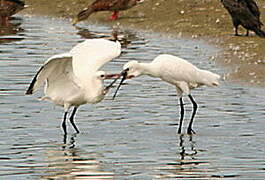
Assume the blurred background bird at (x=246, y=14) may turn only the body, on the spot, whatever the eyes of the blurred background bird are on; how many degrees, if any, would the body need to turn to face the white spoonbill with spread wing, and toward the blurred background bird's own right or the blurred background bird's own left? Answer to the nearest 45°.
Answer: approximately 90° to the blurred background bird's own left

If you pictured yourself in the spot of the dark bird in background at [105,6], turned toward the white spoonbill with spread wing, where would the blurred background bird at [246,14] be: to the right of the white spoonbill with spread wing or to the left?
left

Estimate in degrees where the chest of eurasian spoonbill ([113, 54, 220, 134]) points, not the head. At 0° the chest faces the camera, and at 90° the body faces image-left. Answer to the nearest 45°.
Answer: approximately 90°

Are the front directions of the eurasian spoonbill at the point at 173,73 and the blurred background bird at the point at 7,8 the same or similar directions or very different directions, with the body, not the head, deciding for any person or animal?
same or similar directions

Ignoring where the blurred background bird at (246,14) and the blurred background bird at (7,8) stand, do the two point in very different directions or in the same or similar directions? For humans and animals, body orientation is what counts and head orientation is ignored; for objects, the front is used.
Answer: same or similar directions

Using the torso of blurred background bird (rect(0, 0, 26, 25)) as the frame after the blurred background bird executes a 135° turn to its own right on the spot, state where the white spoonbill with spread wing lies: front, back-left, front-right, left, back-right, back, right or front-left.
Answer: back-right

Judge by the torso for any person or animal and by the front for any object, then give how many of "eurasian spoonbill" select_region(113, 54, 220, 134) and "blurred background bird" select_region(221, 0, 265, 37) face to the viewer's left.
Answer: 2

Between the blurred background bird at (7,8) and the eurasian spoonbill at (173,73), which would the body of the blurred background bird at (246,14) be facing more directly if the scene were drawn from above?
the blurred background bird

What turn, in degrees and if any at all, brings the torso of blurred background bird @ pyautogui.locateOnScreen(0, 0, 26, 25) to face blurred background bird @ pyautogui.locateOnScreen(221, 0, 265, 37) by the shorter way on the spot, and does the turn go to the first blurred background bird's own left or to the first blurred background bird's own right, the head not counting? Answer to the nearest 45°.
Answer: approximately 135° to the first blurred background bird's own left

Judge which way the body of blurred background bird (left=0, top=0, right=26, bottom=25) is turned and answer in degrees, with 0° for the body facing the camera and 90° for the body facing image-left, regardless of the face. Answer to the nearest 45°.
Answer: approximately 90°

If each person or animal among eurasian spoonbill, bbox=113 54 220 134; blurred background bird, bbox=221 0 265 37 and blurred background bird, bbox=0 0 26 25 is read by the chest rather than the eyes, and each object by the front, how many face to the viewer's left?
3

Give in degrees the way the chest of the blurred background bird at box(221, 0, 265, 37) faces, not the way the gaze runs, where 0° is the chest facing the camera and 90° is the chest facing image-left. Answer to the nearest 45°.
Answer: approximately 90°

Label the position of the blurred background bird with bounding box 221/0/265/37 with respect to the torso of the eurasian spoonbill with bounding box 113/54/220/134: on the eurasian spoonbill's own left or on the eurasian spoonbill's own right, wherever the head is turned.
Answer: on the eurasian spoonbill's own right
